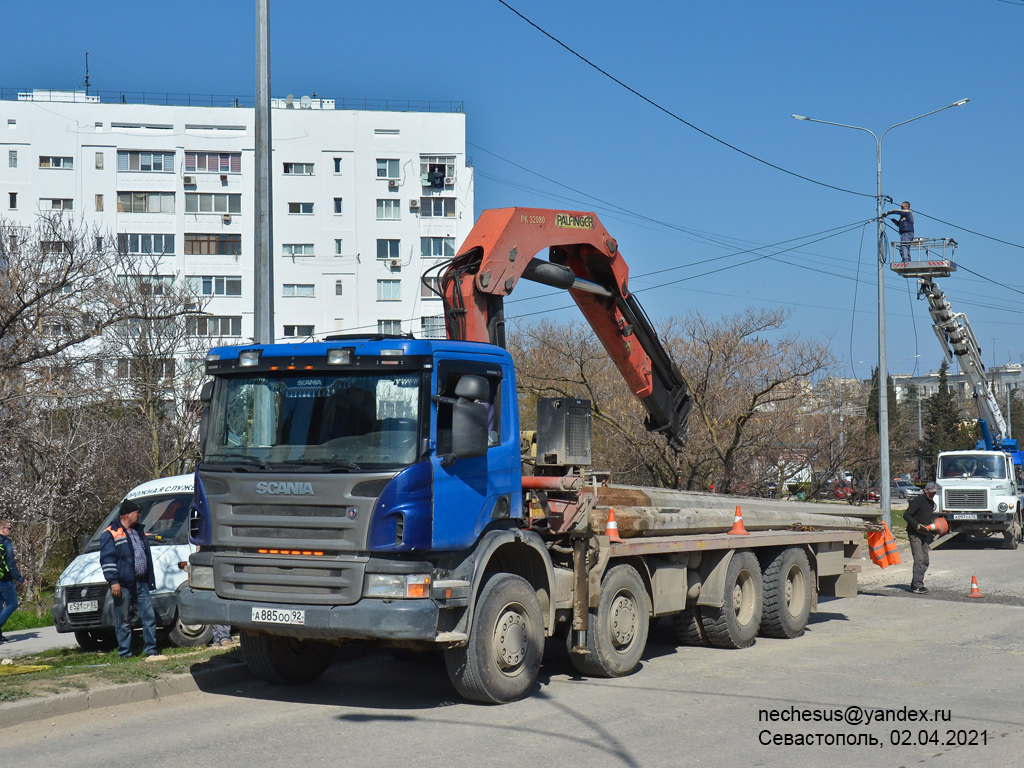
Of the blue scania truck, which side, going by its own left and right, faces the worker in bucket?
back

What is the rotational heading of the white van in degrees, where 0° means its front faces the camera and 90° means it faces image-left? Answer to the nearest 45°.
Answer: approximately 45°

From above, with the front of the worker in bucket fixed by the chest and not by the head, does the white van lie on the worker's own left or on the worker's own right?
on the worker's own left

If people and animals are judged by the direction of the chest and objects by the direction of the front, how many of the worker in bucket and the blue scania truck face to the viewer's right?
0

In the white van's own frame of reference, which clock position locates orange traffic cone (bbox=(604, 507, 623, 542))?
The orange traffic cone is roughly at 9 o'clock from the white van.

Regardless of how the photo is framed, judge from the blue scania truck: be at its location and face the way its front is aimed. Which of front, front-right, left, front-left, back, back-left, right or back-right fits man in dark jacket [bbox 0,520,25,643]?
right

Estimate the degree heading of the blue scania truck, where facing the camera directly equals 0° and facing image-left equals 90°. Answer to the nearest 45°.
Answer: approximately 45°

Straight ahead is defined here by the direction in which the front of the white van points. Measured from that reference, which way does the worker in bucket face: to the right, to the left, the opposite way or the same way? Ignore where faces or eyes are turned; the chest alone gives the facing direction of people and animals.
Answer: to the right

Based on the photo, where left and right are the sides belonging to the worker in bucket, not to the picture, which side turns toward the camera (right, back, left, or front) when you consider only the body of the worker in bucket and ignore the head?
left

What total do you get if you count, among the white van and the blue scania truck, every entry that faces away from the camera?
0
